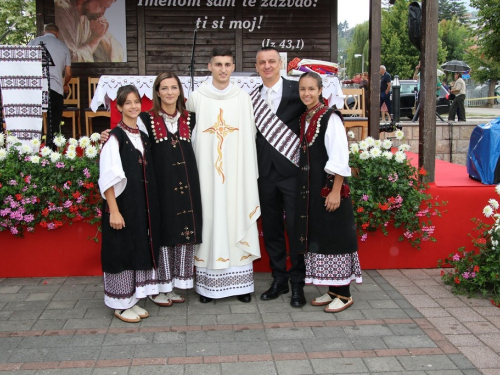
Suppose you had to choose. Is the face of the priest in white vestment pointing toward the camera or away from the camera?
toward the camera

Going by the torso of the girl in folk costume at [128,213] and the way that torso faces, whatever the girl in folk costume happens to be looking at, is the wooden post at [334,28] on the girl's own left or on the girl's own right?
on the girl's own left

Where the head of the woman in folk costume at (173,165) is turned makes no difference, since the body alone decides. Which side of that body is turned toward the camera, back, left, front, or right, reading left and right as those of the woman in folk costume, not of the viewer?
front

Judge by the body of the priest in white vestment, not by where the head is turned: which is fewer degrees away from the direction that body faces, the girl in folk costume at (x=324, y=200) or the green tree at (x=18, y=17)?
the girl in folk costume

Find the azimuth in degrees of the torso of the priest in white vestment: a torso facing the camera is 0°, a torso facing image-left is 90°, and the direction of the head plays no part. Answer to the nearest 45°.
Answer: approximately 0°

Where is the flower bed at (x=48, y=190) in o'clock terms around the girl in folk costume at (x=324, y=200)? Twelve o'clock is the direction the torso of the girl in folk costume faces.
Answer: The flower bed is roughly at 2 o'clock from the girl in folk costume.

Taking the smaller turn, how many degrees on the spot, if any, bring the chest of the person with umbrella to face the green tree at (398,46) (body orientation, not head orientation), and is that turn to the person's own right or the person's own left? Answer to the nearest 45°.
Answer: approximately 90° to the person's own right

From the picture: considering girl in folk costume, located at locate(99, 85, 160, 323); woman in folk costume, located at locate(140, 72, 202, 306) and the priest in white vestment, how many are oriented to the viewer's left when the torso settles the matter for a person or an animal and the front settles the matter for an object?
0

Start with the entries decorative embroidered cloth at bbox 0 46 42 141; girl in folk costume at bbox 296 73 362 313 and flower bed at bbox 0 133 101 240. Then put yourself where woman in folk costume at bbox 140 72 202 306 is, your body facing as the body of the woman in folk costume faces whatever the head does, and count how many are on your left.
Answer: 1

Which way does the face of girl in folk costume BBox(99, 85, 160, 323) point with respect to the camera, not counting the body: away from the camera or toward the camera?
toward the camera

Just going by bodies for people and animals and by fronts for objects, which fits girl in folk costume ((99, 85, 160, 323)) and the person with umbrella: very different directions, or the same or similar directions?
very different directions
